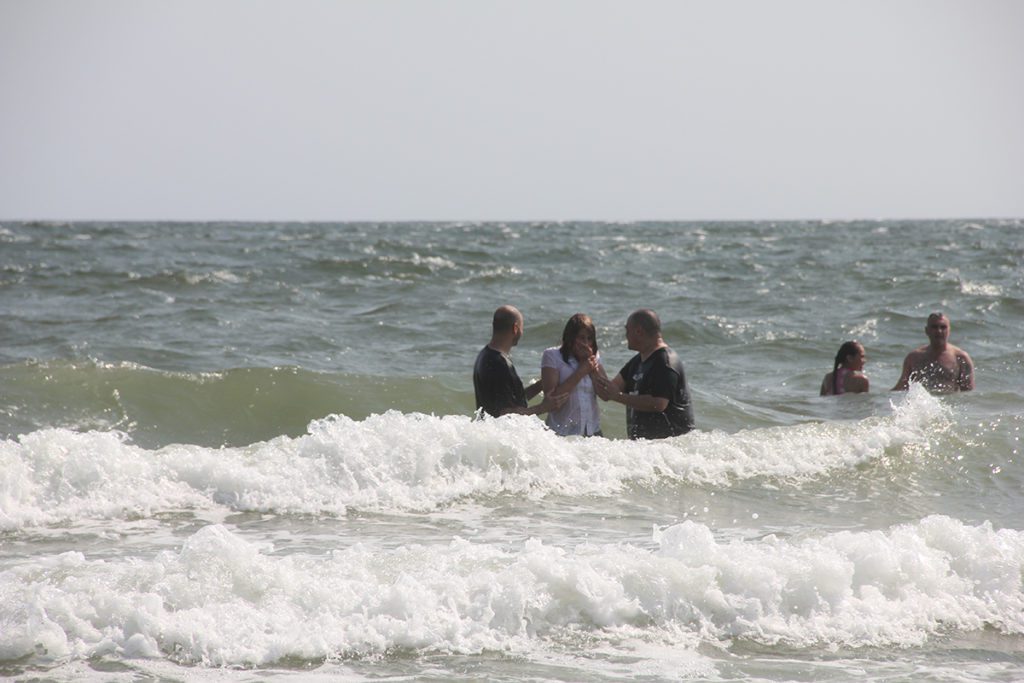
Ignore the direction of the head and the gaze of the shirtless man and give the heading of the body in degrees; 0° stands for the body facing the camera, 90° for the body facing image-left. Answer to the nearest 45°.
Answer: approximately 0°

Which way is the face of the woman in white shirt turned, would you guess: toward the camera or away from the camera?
toward the camera

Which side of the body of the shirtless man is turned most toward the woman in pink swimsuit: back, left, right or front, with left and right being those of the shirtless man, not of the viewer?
right

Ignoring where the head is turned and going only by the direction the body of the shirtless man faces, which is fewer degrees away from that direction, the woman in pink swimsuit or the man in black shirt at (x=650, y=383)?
the man in black shirt

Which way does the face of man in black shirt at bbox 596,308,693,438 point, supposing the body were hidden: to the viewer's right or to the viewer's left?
to the viewer's left

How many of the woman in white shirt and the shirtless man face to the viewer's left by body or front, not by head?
0

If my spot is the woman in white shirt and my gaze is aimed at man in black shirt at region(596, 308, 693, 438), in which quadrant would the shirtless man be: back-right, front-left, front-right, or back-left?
front-left

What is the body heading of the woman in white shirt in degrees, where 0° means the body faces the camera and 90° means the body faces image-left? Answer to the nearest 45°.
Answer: approximately 315°

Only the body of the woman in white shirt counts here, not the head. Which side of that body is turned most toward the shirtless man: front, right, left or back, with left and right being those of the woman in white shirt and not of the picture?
left

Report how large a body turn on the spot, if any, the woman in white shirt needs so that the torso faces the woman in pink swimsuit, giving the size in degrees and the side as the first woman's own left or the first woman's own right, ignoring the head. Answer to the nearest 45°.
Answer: approximately 90° to the first woman's own left
